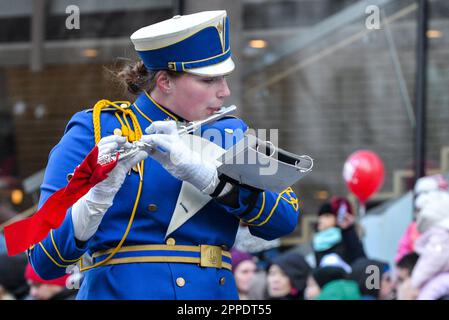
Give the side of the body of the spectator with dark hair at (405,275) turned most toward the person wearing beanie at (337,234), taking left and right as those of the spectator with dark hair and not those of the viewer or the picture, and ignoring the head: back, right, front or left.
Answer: right

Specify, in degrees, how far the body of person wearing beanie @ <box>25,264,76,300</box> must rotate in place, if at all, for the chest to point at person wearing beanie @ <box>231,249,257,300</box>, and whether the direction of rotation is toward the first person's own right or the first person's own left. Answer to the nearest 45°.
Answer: approximately 135° to the first person's own left

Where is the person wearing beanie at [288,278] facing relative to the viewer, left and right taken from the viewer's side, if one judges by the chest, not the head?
facing the viewer and to the left of the viewer

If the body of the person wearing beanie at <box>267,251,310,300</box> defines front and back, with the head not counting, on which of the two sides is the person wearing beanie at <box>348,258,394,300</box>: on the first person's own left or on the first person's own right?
on the first person's own left
